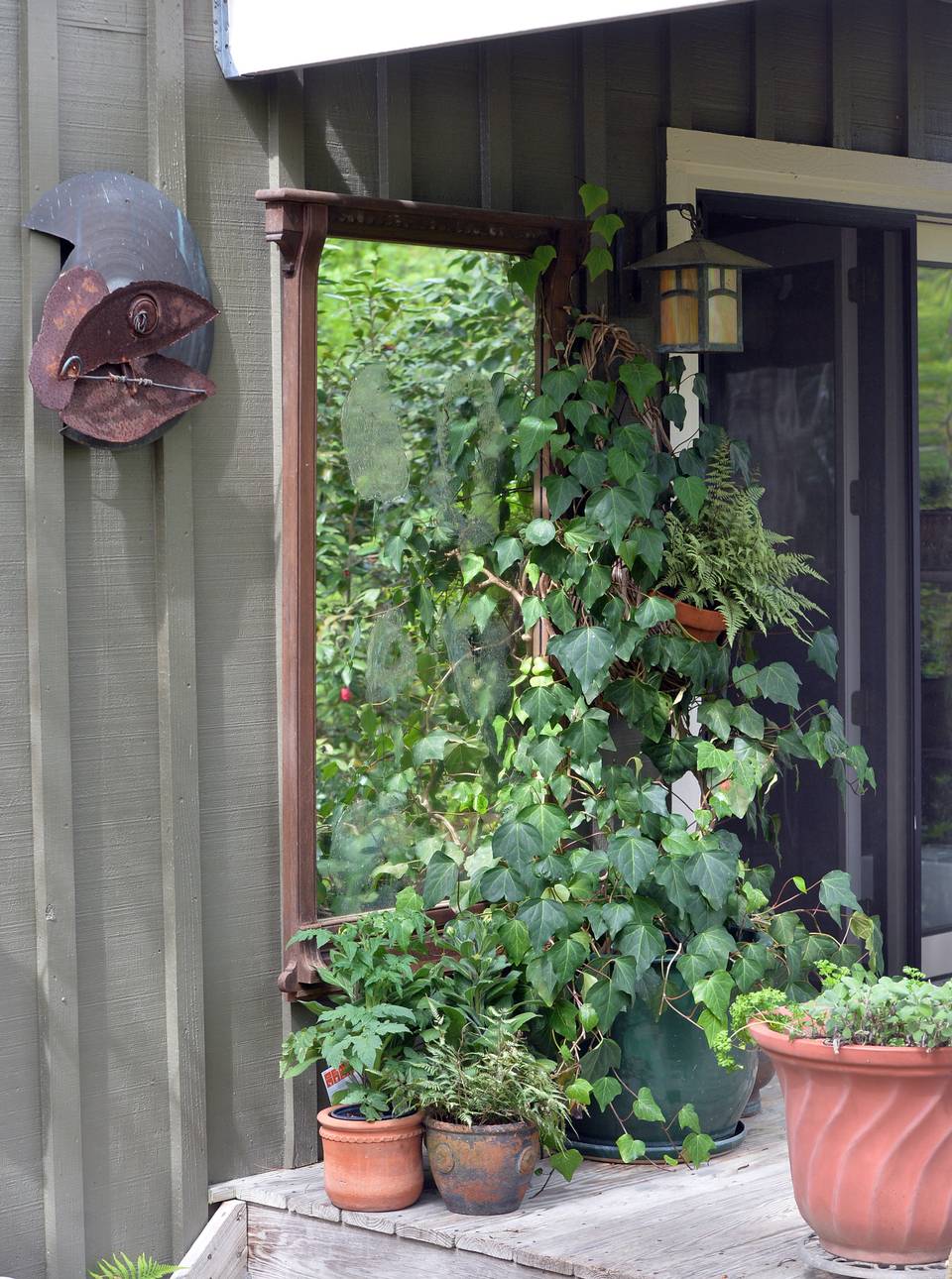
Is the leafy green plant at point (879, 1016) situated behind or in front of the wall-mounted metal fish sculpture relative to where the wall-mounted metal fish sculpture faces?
in front

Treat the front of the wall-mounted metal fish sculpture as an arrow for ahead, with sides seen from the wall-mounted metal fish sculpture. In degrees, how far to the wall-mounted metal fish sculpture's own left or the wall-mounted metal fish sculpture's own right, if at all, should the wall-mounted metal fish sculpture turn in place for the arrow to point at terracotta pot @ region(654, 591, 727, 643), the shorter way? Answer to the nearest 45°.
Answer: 0° — it already faces it

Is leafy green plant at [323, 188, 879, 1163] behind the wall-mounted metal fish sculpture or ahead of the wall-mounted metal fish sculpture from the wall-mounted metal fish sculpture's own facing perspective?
ahead

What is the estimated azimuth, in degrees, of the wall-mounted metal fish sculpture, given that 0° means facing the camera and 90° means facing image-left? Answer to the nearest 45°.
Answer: approximately 270°
